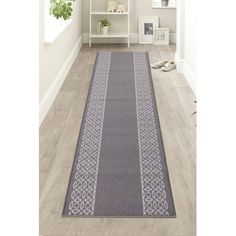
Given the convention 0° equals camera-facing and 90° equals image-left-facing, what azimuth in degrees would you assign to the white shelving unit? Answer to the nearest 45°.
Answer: approximately 0°

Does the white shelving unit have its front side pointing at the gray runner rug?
yes
